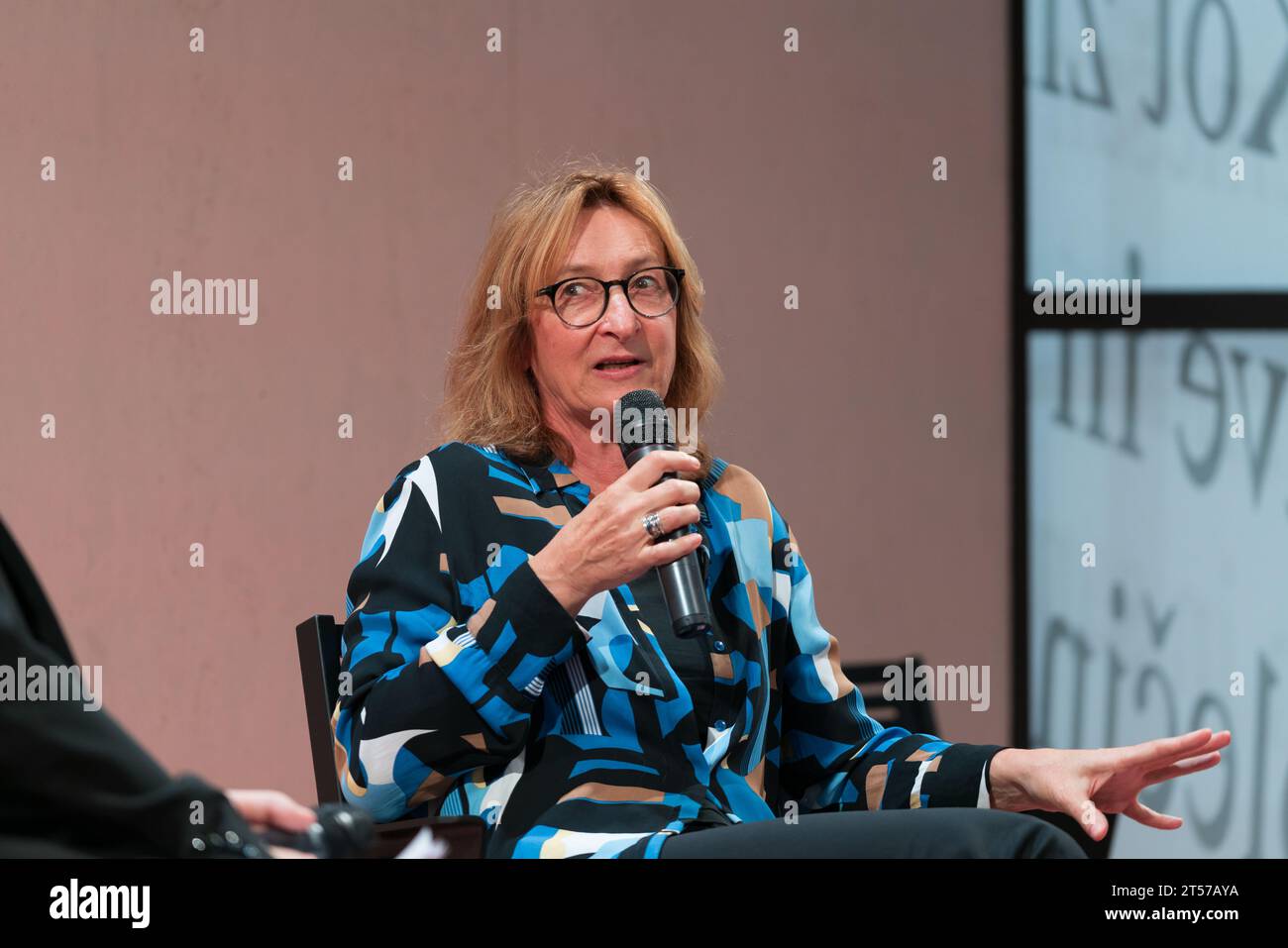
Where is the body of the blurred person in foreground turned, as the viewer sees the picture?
to the viewer's right
